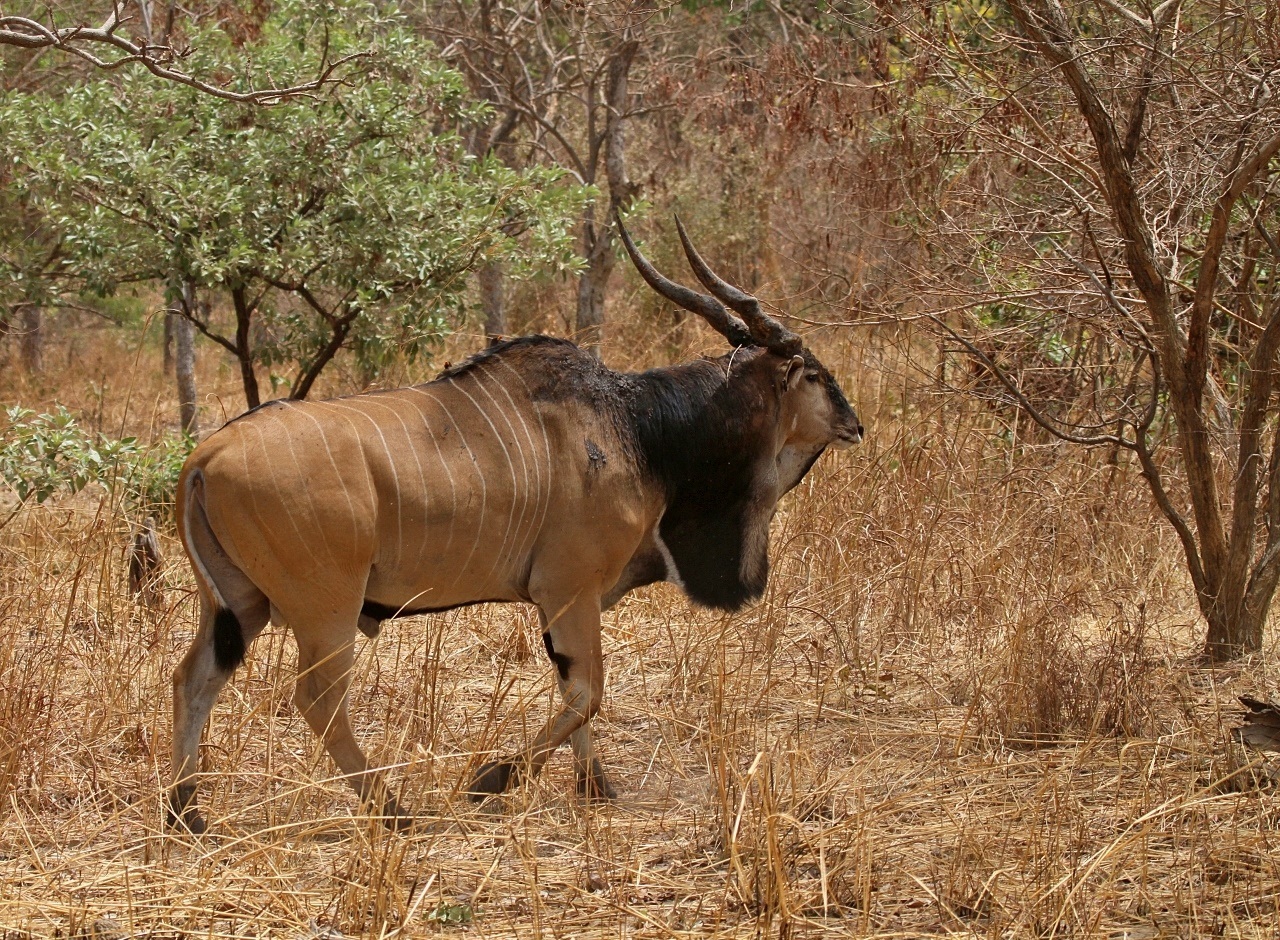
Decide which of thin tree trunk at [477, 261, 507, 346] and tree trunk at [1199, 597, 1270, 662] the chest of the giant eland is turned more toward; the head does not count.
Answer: the tree trunk

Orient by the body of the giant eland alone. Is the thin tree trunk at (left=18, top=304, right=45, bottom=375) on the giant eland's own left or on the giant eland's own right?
on the giant eland's own left

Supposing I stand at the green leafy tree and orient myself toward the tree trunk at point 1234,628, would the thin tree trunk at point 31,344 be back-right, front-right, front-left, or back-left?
back-left

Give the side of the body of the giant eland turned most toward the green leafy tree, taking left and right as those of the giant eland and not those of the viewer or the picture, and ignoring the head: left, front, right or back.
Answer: left

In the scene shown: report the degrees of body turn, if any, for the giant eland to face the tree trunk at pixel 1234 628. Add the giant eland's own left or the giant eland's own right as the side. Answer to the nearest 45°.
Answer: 0° — it already faces it

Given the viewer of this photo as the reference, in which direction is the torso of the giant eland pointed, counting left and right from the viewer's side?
facing to the right of the viewer

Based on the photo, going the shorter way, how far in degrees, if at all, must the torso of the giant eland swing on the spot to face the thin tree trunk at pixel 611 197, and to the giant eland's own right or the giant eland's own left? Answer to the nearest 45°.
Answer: approximately 90° to the giant eland's own left

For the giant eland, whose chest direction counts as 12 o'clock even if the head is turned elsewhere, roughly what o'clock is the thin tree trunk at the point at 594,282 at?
The thin tree trunk is roughly at 9 o'clock from the giant eland.

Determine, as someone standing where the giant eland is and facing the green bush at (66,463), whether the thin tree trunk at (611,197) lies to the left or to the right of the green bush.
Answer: right

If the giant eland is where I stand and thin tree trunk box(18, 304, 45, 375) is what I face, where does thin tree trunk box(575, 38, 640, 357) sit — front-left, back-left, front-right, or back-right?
front-right

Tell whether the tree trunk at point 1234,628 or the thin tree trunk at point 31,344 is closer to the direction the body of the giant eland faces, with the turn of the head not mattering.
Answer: the tree trunk

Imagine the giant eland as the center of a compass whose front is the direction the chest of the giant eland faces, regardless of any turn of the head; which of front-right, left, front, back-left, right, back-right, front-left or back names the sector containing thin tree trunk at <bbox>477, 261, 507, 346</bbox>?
left
